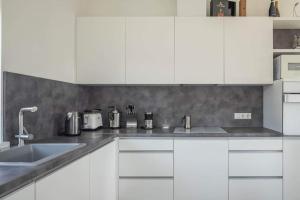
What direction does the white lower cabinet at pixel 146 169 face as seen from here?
toward the camera

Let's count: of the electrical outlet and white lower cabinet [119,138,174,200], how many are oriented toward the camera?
2

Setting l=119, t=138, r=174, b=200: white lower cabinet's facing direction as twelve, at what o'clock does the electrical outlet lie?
The electrical outlet is roughly at 8 o'clock from the white lower cabinet.

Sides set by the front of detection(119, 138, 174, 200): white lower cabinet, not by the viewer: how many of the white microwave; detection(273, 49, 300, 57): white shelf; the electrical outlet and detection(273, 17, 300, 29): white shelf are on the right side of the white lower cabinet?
0

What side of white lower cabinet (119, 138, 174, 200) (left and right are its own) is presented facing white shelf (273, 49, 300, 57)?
left

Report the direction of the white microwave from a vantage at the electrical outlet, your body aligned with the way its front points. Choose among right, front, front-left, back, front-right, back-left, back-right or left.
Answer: front-left

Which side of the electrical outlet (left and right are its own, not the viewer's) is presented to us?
front

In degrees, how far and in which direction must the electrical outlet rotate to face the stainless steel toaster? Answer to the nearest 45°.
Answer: approximately 45° to its right

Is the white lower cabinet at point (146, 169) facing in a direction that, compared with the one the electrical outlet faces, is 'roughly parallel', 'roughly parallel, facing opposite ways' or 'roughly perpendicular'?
roughly parallel
